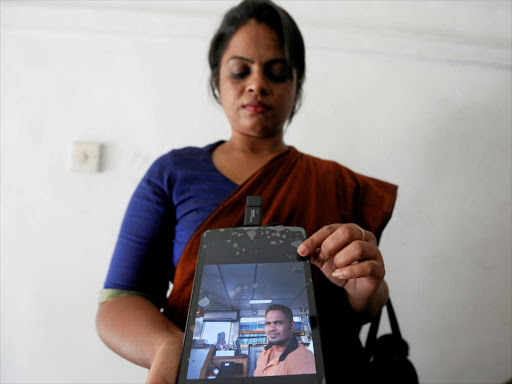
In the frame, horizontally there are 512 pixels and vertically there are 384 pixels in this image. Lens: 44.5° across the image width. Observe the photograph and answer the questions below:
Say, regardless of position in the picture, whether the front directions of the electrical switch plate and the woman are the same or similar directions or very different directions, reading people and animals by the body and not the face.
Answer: same or similar directions

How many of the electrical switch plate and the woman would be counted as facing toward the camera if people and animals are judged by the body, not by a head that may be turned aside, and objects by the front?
2

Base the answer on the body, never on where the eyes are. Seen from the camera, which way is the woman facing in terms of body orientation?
toward the camera

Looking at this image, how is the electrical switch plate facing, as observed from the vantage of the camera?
facing the viewer

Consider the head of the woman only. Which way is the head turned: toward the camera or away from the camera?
toward the camera
